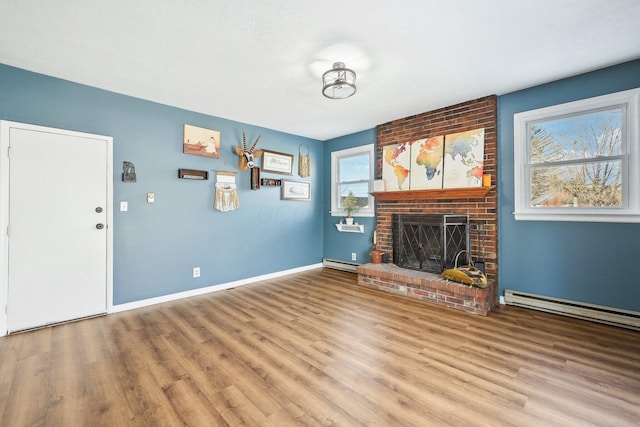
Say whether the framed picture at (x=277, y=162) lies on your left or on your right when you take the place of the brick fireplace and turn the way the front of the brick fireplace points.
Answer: on your right

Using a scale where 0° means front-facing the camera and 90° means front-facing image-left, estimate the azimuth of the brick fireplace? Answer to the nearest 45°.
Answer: approximately 45°

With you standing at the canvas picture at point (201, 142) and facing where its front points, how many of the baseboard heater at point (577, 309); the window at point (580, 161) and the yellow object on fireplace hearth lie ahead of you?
3

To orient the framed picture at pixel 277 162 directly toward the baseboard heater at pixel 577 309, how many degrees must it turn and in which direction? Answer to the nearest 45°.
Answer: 0° — it already faces it

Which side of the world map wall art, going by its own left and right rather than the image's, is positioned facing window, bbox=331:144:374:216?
right

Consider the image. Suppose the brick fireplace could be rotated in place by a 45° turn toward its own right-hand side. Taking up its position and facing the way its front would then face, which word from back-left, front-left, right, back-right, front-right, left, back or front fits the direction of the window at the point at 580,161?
back

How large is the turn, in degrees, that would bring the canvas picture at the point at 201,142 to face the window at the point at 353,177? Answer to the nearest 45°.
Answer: approximately 45° to its left
